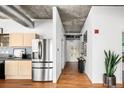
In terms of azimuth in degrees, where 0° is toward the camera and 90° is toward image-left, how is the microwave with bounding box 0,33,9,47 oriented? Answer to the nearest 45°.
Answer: approximately 0°

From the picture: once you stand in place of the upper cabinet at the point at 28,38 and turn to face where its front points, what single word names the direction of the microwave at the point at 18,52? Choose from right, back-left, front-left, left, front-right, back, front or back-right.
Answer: back-right

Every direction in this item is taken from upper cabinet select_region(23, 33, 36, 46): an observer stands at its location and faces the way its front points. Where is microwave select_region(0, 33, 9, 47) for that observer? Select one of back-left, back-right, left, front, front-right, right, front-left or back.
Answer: back-right

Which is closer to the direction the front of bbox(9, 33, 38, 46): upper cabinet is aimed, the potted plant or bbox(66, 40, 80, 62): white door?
the potted plant
